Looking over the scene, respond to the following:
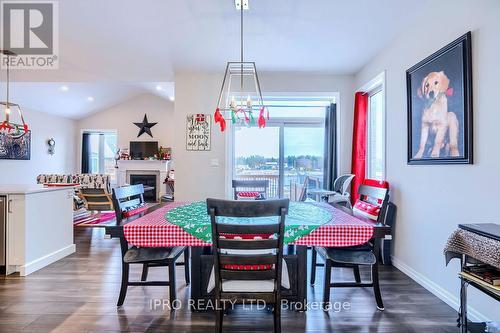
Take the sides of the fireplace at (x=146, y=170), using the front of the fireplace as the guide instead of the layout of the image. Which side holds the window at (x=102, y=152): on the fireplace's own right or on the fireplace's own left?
on the fireplace's own right

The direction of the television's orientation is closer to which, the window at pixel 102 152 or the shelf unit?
the shelf unit

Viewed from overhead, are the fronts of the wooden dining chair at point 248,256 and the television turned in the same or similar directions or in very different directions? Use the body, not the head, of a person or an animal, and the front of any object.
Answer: very different directions

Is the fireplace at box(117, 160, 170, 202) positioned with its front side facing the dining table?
yes

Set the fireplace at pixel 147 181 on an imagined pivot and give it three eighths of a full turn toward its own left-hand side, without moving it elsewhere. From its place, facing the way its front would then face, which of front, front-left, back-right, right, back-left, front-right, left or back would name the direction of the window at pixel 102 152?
left

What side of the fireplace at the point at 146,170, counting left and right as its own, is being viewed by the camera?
front

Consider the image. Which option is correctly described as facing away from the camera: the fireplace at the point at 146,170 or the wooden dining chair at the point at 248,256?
the wooden dining chair

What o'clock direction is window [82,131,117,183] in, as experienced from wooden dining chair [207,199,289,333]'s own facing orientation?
The window is roughly at 11 o'clock from the wooden dining chair.

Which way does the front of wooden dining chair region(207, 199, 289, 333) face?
away from the camera

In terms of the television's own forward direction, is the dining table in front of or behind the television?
in front

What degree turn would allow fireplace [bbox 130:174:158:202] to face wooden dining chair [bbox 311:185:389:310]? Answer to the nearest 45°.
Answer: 0° — it already faces it
